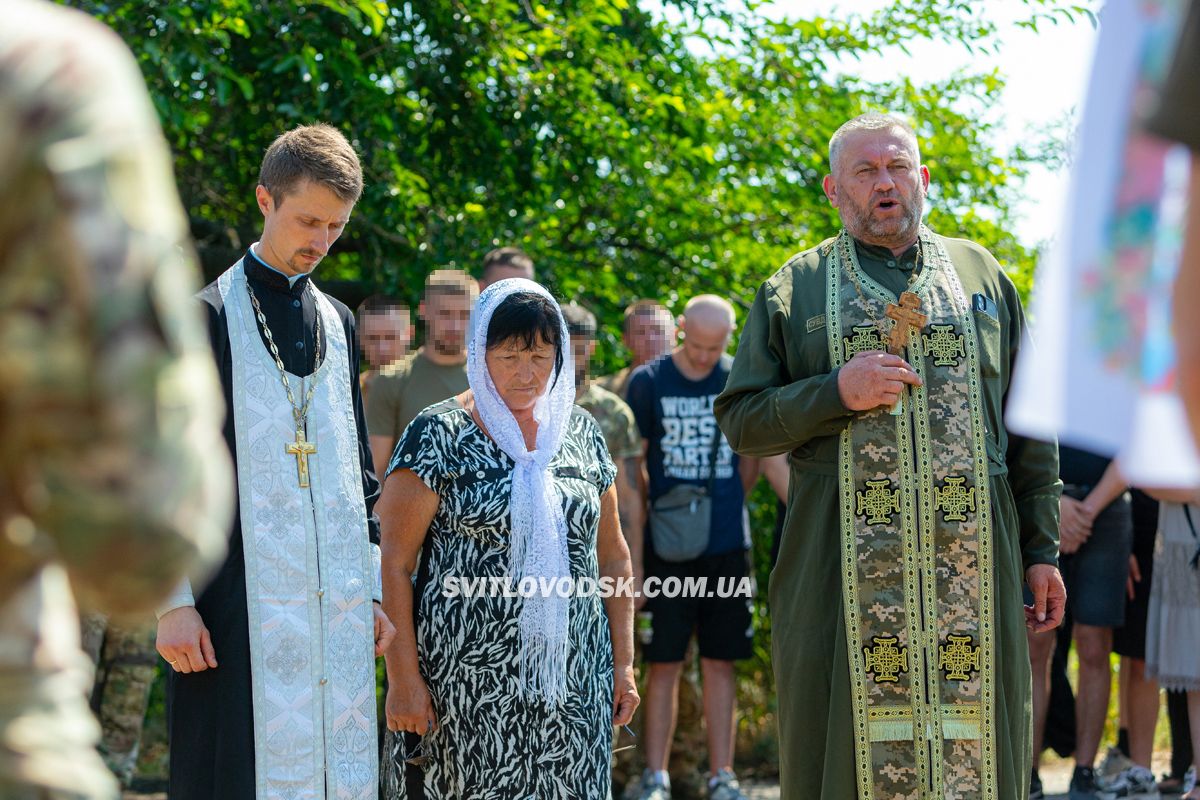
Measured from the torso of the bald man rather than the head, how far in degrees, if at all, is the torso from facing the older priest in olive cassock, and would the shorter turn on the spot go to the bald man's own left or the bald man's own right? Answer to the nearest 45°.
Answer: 0° — they already face them

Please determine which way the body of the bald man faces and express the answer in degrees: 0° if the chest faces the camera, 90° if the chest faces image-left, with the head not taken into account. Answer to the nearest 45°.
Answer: approximately 0°

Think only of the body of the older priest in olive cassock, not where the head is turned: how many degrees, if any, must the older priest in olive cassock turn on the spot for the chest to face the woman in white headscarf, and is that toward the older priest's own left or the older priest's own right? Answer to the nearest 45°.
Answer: approximately 90° to the older priest's own right

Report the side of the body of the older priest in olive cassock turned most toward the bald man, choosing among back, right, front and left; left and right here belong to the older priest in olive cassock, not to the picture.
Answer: back

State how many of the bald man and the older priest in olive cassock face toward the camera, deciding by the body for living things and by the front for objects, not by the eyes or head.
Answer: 2

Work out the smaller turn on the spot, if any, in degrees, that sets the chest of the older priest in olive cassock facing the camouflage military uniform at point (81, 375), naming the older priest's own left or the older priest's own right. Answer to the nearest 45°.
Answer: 0° — they already face it
